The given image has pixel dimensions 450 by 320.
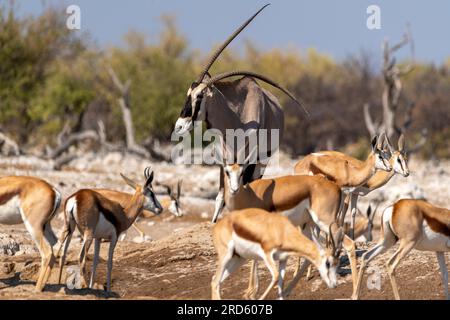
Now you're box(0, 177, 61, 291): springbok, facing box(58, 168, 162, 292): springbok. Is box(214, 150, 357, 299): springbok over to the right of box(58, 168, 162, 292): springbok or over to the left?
right

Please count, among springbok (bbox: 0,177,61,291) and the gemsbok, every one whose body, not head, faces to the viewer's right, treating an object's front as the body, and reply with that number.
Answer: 0

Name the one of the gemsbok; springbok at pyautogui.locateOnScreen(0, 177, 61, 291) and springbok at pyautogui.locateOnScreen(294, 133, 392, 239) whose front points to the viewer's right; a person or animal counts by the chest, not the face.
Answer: springbok at pyautogui.locateOnScreen(294, 133, 392, 239)

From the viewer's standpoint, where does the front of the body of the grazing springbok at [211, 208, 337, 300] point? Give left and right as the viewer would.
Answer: facing to the right of the viewer

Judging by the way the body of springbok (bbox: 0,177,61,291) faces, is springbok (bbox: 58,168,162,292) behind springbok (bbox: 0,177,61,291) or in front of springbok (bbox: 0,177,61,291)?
behind

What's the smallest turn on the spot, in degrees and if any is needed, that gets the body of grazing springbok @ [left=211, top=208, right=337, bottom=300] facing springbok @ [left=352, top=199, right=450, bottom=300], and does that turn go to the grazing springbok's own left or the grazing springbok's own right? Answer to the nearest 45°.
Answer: approximately 45° to the grazing springbok's own left

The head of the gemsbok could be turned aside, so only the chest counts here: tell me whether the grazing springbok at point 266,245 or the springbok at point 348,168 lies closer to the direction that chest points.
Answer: the grazing springbok

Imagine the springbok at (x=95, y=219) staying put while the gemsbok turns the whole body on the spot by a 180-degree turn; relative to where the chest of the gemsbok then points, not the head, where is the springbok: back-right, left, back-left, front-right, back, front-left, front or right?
back

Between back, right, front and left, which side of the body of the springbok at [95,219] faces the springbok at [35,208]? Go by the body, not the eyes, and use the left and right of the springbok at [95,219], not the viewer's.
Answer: back

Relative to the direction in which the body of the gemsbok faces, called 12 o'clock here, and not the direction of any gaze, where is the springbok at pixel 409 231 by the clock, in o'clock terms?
The springbok is roughly at 9 o'clock from the gemsbok.

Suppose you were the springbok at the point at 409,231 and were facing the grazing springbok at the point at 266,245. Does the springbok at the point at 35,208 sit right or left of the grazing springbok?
right

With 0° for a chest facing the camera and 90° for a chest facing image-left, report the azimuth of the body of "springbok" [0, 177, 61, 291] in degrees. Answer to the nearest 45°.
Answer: approximately 90°

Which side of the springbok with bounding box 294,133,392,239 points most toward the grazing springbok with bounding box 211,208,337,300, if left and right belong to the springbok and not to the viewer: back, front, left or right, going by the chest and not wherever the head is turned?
right

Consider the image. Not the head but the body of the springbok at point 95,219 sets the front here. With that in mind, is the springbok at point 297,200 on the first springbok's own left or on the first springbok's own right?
on the first springbok's own right
